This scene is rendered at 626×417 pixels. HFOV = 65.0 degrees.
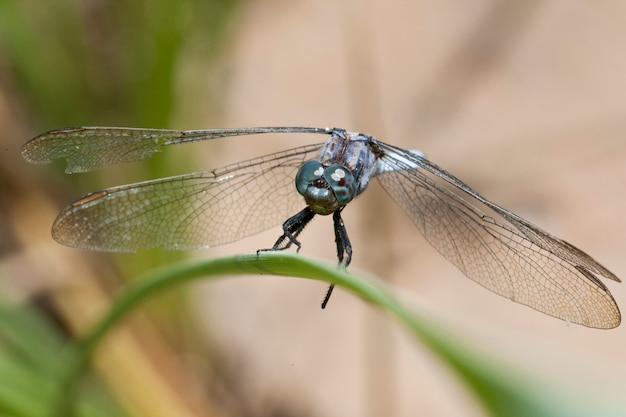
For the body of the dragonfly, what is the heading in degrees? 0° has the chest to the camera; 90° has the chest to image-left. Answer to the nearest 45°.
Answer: approximately 45°
